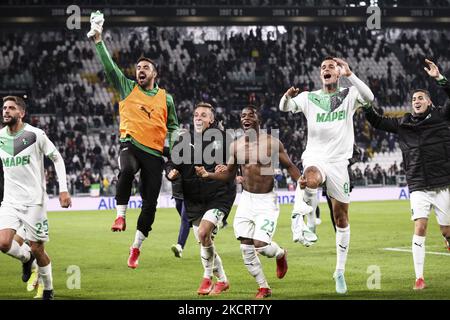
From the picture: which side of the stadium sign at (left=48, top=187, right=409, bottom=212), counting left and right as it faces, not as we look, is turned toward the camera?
front
